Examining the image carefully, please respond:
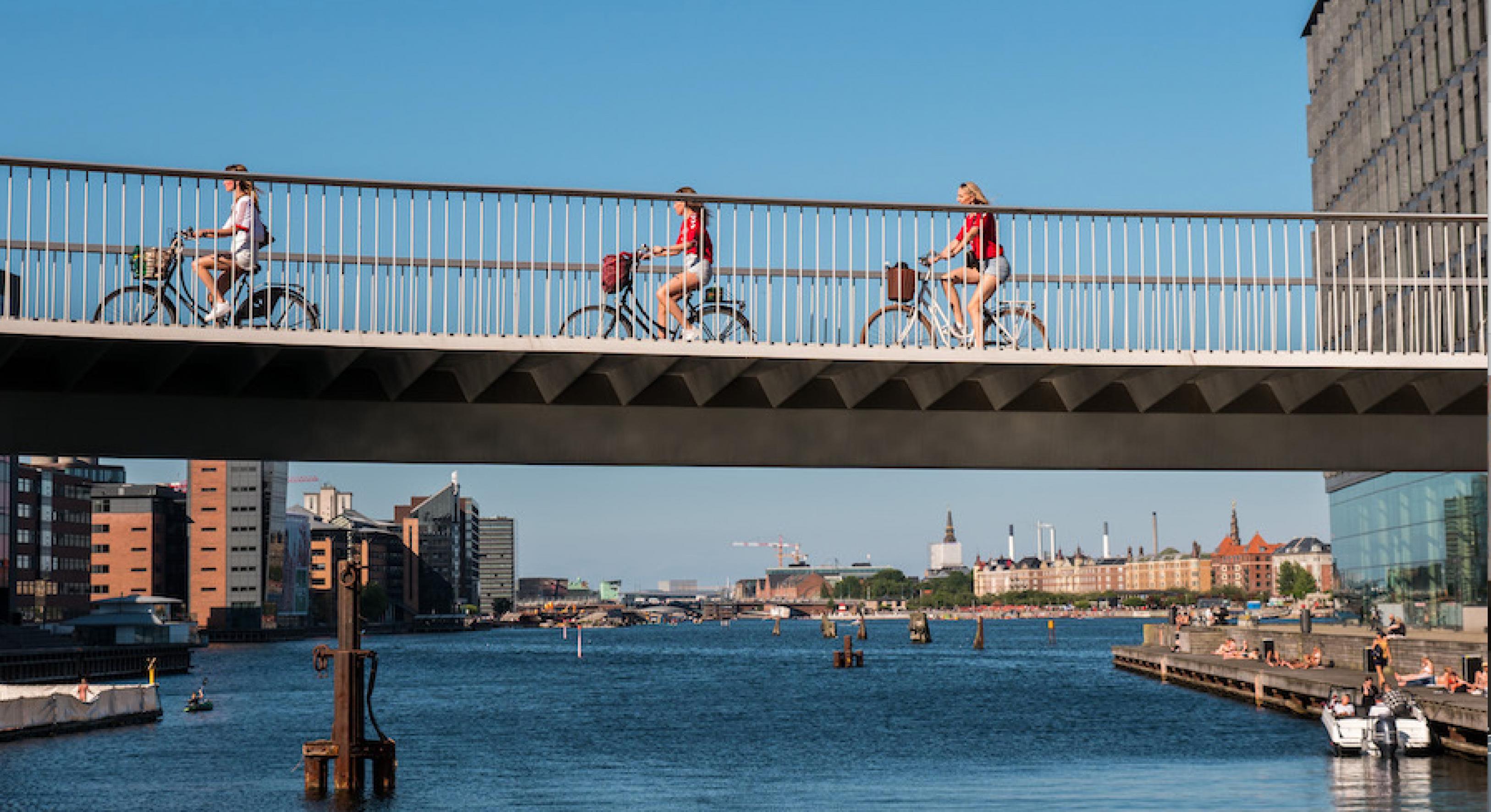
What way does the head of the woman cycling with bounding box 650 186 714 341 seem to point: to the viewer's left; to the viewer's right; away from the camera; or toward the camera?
to the viewer's left

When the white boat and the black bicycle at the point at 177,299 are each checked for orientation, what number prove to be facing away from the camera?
1

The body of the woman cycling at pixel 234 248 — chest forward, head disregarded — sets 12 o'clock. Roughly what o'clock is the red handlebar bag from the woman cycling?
The red handlebar bag is roughly at 6 o'clock from the woman cycling.

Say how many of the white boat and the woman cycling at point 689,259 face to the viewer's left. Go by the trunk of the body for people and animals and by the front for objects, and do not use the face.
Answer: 1

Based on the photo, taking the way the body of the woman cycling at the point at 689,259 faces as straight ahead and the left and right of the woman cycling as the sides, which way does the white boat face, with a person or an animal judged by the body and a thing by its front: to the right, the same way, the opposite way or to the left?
to the right

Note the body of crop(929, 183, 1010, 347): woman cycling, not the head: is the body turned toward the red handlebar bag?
yes

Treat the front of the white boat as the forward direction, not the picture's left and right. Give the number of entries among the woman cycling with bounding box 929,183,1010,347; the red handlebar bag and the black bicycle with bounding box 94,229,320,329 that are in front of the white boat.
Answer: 0

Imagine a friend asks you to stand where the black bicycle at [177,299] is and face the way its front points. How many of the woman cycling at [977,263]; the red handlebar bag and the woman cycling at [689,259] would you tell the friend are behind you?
3

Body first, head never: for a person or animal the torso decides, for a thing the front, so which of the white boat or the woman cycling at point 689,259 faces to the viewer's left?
the woman cycling

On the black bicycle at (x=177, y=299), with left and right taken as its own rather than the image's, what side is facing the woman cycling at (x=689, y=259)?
back

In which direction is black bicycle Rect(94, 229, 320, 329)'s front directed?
to the viewer's left

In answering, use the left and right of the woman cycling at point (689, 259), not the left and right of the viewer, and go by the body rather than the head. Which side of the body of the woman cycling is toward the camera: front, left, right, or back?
left

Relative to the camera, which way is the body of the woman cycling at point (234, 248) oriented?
to the viewer's left

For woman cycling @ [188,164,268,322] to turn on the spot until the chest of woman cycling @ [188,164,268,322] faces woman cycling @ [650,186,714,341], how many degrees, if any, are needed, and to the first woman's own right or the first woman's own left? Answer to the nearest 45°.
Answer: approximately 180°

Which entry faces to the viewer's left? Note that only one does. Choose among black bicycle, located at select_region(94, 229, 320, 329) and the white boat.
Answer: the black bicycle

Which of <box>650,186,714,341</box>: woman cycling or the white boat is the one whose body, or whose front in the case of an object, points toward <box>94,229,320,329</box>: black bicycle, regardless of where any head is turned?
the woman cycling

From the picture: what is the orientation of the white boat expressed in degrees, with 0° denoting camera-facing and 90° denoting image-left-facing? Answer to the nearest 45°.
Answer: approximately 180°

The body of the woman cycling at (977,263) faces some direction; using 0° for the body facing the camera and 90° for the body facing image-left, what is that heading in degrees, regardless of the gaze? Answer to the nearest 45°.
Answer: approximately 90°

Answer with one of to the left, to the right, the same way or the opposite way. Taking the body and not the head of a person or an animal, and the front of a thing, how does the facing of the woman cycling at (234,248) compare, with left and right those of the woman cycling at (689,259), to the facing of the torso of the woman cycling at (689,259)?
the same way
